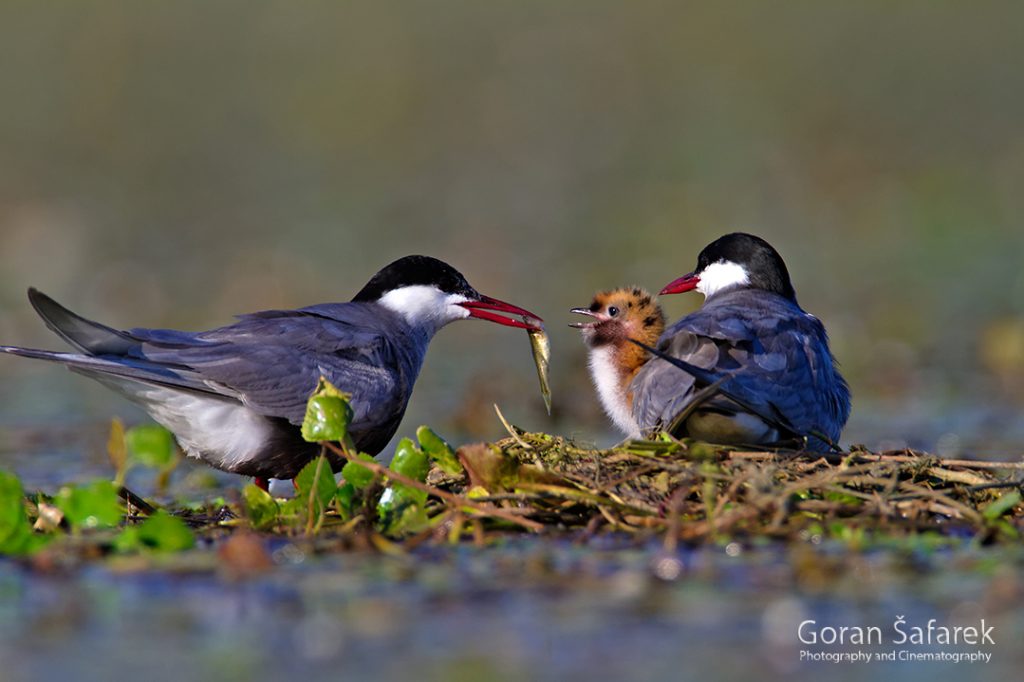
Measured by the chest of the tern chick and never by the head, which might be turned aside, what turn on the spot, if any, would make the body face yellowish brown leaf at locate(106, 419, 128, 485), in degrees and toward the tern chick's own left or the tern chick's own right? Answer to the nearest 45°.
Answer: approximately 45° to the tern chick's own left

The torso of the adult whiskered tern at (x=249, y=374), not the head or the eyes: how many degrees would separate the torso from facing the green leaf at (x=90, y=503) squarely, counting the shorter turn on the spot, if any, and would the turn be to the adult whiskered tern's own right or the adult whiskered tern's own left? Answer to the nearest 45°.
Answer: approximately 135° to the adult whiskered tern's own right

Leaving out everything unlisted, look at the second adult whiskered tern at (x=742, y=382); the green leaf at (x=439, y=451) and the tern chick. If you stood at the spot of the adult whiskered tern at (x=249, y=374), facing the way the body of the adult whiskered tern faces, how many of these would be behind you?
0

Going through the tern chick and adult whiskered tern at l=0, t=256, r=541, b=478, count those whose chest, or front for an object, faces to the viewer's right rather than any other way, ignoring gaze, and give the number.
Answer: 1

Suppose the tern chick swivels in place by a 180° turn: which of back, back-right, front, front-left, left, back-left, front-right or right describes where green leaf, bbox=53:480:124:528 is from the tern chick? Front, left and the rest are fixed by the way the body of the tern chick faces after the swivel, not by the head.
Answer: back-right

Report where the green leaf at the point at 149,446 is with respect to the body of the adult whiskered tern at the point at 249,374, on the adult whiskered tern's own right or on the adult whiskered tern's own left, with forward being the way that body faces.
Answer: on the adult whiskered tern's own right

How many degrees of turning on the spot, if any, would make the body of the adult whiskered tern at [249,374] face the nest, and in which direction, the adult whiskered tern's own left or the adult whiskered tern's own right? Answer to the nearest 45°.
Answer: approximately 45° to the adult whiskered tern's own right

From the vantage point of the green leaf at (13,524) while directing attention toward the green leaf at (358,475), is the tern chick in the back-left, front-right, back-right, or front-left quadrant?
front-left

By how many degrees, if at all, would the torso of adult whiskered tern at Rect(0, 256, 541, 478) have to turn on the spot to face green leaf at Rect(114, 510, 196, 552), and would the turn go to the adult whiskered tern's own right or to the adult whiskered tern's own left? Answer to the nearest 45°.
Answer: approximately 90° to the adult whiskered tern's own right

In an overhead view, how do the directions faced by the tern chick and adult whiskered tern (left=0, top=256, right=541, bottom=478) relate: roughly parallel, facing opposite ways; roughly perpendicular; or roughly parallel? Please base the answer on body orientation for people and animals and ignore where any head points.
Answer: roughly parallel, facing opposite ways

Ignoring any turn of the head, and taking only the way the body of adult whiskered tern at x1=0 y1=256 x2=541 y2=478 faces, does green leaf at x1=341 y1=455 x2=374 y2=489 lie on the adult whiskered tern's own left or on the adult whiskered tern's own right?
on the adult whiskered tern's own right

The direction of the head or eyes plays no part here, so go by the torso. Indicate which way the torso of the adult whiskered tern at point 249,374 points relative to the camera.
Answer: to the viewer's right

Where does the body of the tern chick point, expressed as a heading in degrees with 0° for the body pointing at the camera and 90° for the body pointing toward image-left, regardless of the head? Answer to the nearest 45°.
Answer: approximately 90°

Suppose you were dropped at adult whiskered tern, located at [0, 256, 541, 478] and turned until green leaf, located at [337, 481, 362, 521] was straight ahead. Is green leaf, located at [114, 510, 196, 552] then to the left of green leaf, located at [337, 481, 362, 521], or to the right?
right

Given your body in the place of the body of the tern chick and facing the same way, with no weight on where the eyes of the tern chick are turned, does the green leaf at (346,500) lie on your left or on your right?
on your left
